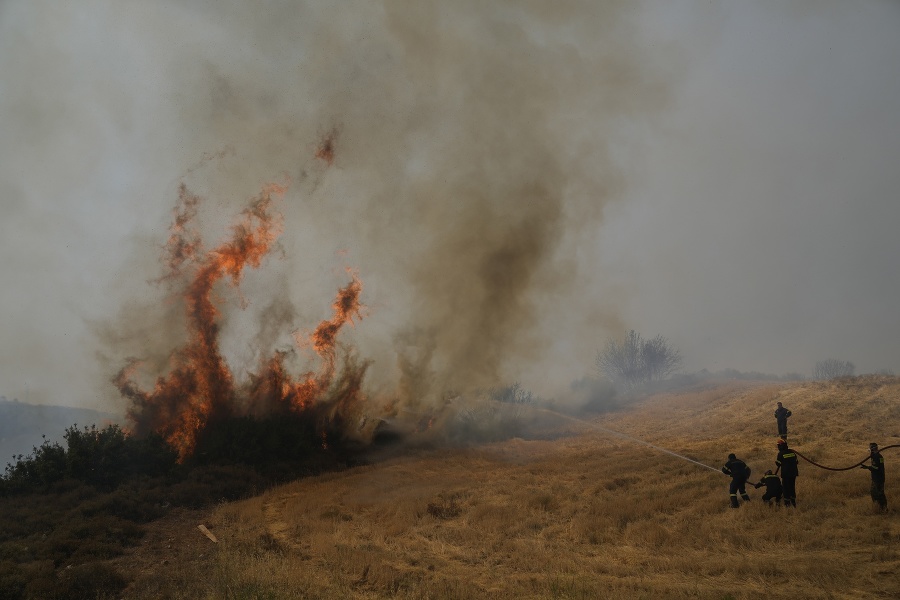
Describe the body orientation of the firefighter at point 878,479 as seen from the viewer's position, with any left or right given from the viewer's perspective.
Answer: facing to the left of the viewer

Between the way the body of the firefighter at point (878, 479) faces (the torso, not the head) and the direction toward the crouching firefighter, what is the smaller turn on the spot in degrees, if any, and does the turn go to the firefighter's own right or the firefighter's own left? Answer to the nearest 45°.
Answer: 0° — they already face them

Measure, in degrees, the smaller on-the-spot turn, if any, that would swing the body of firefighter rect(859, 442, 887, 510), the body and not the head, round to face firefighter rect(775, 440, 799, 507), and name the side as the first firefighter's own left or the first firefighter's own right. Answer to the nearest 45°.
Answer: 0° — they already face them

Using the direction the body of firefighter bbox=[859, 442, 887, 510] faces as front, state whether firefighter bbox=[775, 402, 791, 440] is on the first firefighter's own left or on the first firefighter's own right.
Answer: on the first firefighter's own right

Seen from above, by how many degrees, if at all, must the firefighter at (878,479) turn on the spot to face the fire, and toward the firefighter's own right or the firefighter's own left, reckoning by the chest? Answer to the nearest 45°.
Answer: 0° — they already face it
